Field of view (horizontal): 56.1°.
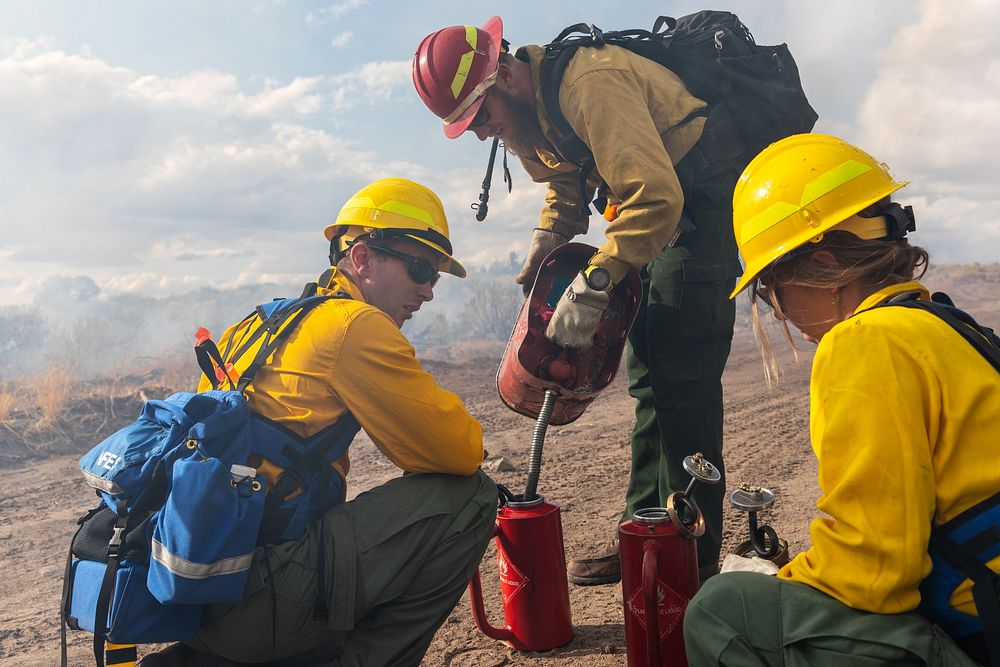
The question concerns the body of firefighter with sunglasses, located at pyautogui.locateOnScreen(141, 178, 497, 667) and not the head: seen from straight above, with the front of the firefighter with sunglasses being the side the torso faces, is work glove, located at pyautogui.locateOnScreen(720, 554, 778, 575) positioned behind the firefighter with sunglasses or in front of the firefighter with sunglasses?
in front

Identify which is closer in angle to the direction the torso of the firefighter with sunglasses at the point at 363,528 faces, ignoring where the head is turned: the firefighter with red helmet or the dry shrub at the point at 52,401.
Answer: the firefighter with red helmet

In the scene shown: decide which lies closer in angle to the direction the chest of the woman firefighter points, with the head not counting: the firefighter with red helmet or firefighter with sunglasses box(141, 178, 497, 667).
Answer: the firefighter with sunglasses

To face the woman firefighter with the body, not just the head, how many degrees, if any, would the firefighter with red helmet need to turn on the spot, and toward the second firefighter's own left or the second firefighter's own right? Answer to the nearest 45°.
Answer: approximately 90° to the second firefighter's own left

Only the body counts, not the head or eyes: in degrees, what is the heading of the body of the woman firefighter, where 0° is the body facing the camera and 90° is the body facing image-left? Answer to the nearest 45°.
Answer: approximately 90°

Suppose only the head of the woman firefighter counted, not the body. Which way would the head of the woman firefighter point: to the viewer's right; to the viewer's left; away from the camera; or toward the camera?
to the viewer's left

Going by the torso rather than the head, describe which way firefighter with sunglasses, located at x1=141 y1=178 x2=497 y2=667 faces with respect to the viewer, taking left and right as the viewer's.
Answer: facing to the right of the viewer

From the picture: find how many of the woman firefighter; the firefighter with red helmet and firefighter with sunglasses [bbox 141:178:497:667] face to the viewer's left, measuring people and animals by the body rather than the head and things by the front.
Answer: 2

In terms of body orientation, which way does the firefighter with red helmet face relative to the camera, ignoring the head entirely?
to the viewer's left

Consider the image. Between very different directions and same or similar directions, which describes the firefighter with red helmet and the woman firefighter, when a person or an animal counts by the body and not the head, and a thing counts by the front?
same or similar directions

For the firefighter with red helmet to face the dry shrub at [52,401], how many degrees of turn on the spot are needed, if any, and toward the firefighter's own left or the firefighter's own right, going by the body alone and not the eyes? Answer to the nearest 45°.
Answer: approximately 45° to the firefighter's own right

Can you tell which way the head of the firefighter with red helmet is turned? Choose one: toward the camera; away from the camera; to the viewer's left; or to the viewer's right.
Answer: to the viewer's left

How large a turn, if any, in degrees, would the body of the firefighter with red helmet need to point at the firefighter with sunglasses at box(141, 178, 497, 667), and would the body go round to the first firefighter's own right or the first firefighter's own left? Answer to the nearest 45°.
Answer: approximately 45° to the first firefighter's own left

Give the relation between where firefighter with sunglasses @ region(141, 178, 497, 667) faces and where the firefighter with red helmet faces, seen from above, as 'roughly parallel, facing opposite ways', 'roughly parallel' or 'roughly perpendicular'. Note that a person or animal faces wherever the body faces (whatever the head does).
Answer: roughly parallel, facing opposite ways
